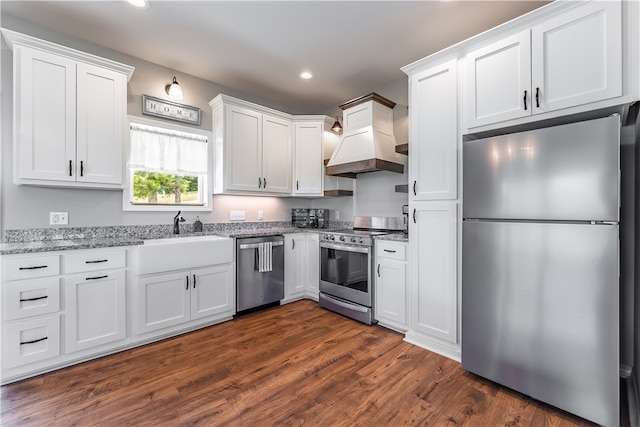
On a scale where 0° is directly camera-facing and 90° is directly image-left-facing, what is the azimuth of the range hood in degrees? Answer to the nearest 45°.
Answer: approximately 45°

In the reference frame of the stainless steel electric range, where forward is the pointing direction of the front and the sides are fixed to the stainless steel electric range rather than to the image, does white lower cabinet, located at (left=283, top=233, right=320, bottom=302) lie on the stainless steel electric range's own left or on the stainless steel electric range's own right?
on the stainless steel electric range's own right

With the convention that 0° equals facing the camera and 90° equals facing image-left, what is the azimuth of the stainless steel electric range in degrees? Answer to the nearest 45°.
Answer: approximately 45°

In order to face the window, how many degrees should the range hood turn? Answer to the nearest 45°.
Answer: approximately 45° to its right

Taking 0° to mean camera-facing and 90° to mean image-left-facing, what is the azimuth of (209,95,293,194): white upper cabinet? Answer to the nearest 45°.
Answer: approximately 315°
